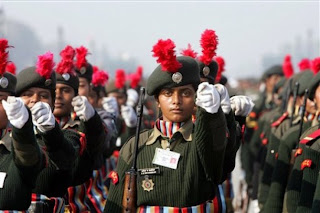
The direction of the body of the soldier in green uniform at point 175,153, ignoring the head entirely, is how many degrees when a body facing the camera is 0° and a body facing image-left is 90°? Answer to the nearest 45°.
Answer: approximately 0°

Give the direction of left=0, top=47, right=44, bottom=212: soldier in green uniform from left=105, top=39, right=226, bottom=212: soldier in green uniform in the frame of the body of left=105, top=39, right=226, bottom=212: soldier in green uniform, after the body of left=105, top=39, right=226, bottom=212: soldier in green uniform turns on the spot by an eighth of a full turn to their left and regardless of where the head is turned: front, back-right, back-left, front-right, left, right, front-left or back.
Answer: back-right
